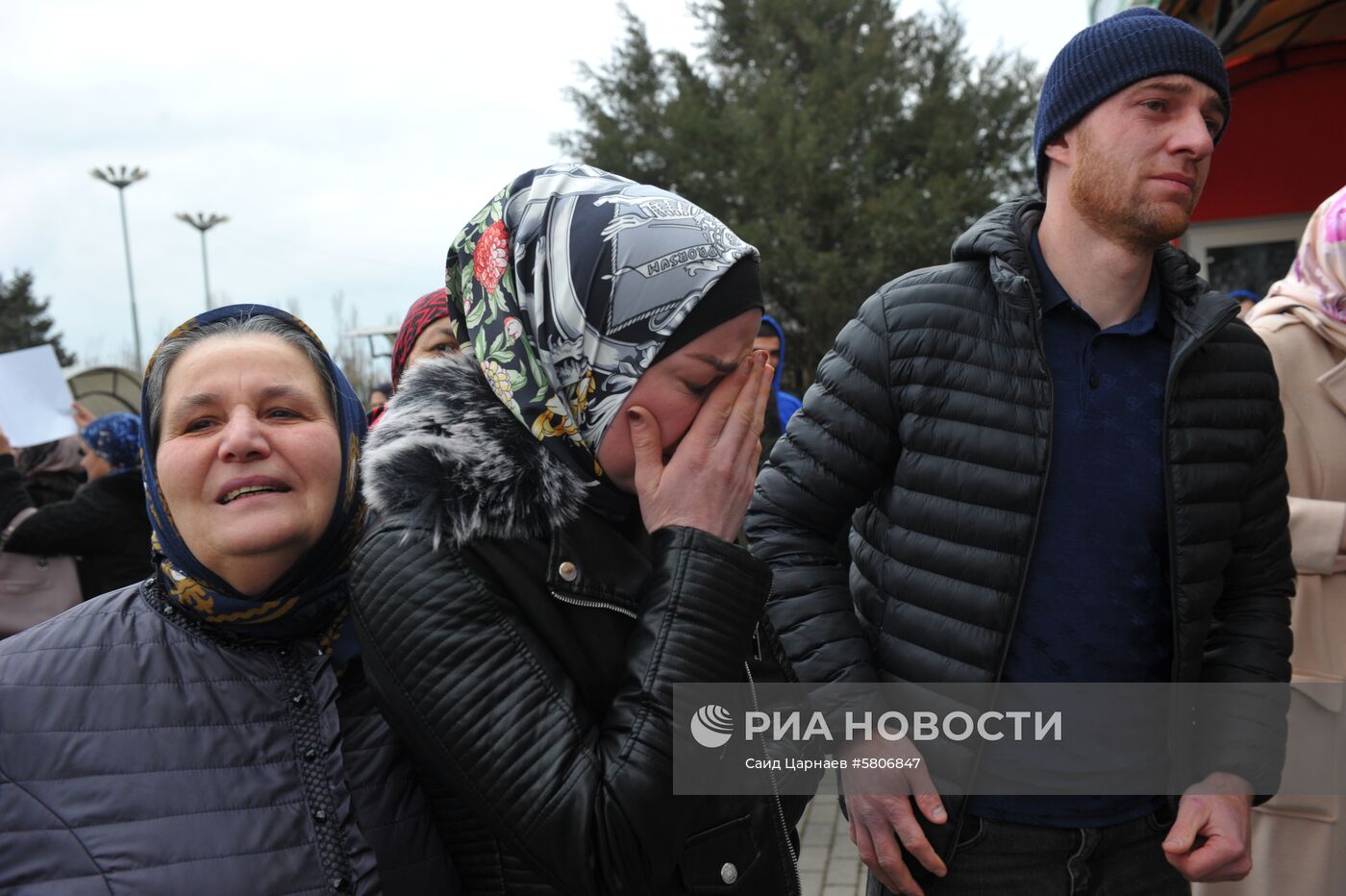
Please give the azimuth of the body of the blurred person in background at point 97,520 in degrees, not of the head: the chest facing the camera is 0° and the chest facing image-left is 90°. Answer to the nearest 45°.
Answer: approximately 90°

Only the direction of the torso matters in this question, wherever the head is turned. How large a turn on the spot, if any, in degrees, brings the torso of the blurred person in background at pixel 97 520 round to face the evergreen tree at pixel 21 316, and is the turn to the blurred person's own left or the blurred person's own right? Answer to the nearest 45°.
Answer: approximately 90° to the blurred person's own right

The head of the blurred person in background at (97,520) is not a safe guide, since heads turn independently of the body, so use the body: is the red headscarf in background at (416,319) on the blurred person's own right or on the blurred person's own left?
on the blurred person's own left

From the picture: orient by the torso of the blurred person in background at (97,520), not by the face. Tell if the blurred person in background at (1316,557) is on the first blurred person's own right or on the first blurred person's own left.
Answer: on the first blurred person's own left

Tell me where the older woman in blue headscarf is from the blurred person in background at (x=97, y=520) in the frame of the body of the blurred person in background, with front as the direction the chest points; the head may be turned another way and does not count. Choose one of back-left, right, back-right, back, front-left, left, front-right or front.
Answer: left

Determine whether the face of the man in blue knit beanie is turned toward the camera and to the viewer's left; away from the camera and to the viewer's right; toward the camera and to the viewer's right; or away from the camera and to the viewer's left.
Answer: toward the camera and to the viewer's right
